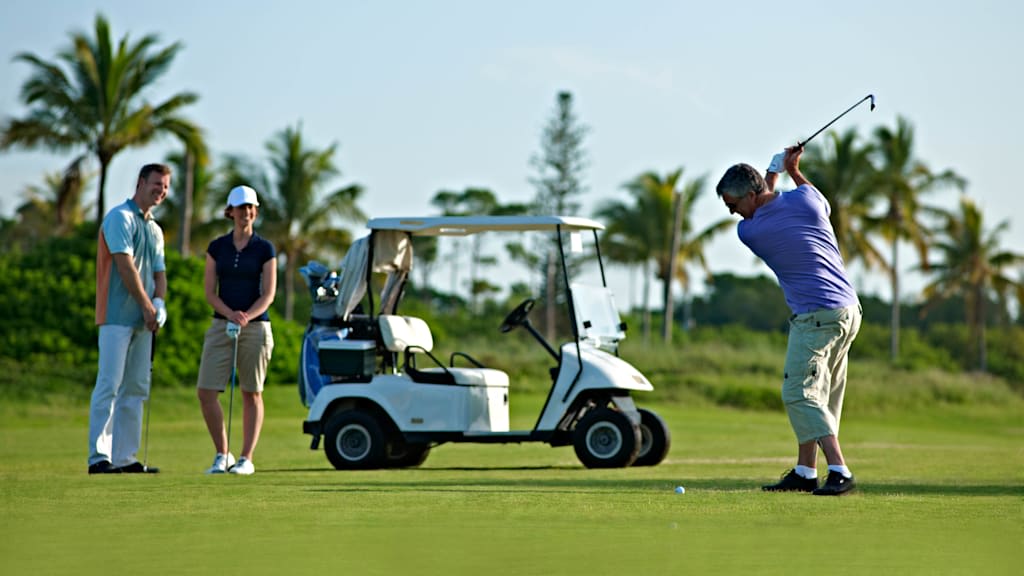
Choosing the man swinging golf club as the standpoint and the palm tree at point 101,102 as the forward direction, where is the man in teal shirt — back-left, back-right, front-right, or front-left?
front-left

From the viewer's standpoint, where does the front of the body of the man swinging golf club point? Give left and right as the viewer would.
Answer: facing away from the viewer and to the left of the viewer

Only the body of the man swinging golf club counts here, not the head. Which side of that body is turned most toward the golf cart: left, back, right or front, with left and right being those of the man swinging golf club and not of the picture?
front

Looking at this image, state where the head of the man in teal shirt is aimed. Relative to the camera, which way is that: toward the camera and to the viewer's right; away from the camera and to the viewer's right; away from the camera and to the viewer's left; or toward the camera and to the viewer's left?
toward the camera and to the viewer's right

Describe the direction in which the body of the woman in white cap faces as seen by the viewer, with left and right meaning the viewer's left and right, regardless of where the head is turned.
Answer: facing the viewer

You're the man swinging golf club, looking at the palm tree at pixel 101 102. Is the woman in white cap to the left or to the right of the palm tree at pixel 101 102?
left

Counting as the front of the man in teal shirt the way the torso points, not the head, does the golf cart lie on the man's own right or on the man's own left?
on the man's own left

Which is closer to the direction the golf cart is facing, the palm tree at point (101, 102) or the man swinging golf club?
the man swinging golf club

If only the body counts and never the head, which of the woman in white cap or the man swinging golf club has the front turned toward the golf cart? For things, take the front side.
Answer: the man swinging golf club

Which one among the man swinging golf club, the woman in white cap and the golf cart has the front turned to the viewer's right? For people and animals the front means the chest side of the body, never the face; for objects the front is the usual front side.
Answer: the golf cart

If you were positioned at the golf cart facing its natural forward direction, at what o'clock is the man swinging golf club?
The man swinging golf club is roughly at 2 o'clock from the golf cart.

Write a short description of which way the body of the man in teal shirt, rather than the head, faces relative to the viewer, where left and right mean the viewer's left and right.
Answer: facing the viewer and to the right of the viewer

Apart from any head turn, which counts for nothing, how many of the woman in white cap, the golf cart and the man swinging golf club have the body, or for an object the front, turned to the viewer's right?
1

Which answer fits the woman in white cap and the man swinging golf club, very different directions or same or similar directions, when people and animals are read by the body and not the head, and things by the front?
very different directions

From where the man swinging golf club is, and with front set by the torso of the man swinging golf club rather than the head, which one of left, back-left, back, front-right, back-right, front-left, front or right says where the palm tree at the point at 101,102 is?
front

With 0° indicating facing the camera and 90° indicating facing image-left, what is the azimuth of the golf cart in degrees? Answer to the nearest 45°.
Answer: approximately 270°
